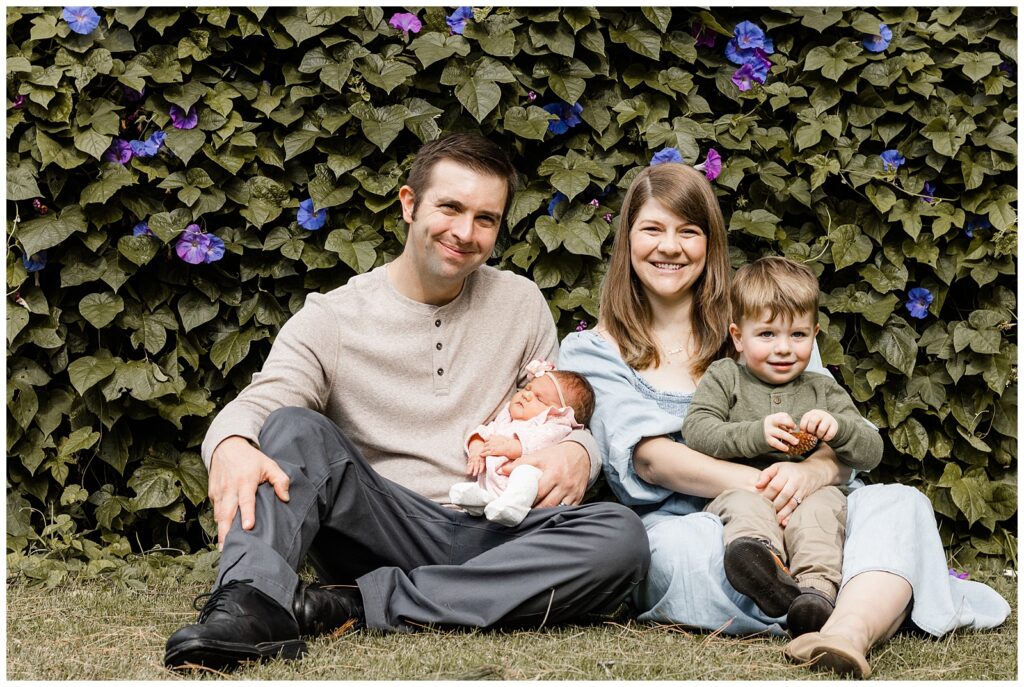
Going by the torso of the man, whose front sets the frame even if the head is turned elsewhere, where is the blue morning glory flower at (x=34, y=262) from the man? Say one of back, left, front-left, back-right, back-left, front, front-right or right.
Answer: back-right

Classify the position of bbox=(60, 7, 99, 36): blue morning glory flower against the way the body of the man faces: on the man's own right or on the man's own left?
on the man's own right

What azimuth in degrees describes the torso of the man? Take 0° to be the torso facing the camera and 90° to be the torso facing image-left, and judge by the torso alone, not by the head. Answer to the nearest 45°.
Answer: approximately 0°

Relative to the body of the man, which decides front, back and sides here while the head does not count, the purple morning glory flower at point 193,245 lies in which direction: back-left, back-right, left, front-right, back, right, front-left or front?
back-right

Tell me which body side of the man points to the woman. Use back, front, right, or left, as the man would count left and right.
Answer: left

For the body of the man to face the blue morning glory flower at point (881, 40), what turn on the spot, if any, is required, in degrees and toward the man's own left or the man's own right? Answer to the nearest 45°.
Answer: approximately 135° to the man's own left

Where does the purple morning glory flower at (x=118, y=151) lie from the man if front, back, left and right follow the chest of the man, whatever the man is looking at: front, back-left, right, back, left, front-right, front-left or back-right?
back-right

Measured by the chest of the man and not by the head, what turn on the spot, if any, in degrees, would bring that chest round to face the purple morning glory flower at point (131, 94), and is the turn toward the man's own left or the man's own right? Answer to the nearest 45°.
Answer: approximately 135° to the man's own right
